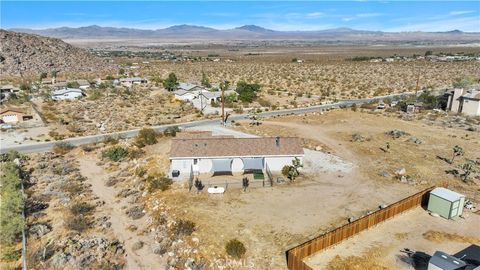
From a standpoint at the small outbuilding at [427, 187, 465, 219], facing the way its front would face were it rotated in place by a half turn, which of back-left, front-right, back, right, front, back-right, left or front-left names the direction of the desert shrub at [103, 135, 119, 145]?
front-left

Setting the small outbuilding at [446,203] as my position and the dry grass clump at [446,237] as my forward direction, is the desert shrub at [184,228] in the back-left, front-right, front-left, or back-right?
front-right

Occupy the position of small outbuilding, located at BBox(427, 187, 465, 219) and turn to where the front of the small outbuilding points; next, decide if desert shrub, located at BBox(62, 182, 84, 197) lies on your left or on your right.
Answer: on your right

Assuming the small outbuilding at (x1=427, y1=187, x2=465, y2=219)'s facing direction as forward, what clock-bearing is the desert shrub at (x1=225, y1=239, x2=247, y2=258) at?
The desert shrub is roughly at 3 o'clock from the small outbuilding.

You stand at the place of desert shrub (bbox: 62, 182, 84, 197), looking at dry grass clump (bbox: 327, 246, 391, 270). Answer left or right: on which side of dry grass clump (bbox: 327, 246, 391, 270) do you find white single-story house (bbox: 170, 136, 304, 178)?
left

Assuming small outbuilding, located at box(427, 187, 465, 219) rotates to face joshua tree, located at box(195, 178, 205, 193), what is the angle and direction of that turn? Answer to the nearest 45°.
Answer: approximately 135° to its right

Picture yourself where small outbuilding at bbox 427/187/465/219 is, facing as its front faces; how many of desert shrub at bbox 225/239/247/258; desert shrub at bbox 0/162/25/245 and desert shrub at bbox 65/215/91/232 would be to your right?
3

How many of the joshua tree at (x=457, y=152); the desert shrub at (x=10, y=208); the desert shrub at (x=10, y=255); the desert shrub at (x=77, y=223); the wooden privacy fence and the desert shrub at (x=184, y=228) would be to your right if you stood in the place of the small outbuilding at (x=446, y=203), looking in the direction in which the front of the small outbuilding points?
5

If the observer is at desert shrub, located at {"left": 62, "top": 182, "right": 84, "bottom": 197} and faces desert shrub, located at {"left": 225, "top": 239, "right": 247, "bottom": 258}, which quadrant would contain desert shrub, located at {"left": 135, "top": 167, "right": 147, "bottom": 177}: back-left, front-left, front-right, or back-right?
front-left

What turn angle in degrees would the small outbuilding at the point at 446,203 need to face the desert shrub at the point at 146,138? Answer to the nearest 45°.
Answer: approximately 135° to its right

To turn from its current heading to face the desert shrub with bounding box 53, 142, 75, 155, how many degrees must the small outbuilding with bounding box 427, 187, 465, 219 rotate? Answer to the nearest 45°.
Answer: approximately 135° to its right

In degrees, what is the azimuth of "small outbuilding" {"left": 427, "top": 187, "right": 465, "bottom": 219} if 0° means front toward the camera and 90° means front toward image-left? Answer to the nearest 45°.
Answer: approximately 315°

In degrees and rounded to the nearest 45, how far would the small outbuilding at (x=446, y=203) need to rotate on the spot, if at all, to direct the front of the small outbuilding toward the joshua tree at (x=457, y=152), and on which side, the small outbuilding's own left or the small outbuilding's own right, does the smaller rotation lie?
approximately 135° to the small outbuilding's own left

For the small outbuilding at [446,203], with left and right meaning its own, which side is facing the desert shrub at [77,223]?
right

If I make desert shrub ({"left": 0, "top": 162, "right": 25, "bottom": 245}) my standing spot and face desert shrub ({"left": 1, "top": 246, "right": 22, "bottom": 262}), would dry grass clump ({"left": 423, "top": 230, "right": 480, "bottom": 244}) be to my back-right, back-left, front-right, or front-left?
front-left
